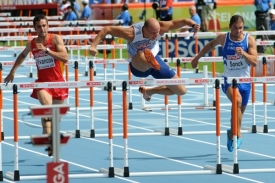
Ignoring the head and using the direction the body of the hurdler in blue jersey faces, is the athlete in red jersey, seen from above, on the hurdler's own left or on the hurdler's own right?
on the hurdler's own right

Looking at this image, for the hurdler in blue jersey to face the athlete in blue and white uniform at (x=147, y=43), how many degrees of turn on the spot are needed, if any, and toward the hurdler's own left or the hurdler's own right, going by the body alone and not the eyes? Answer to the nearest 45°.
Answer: approximately 90° to the hurdler's own right

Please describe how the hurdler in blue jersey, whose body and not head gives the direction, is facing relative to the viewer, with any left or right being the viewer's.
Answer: facing the viewer
